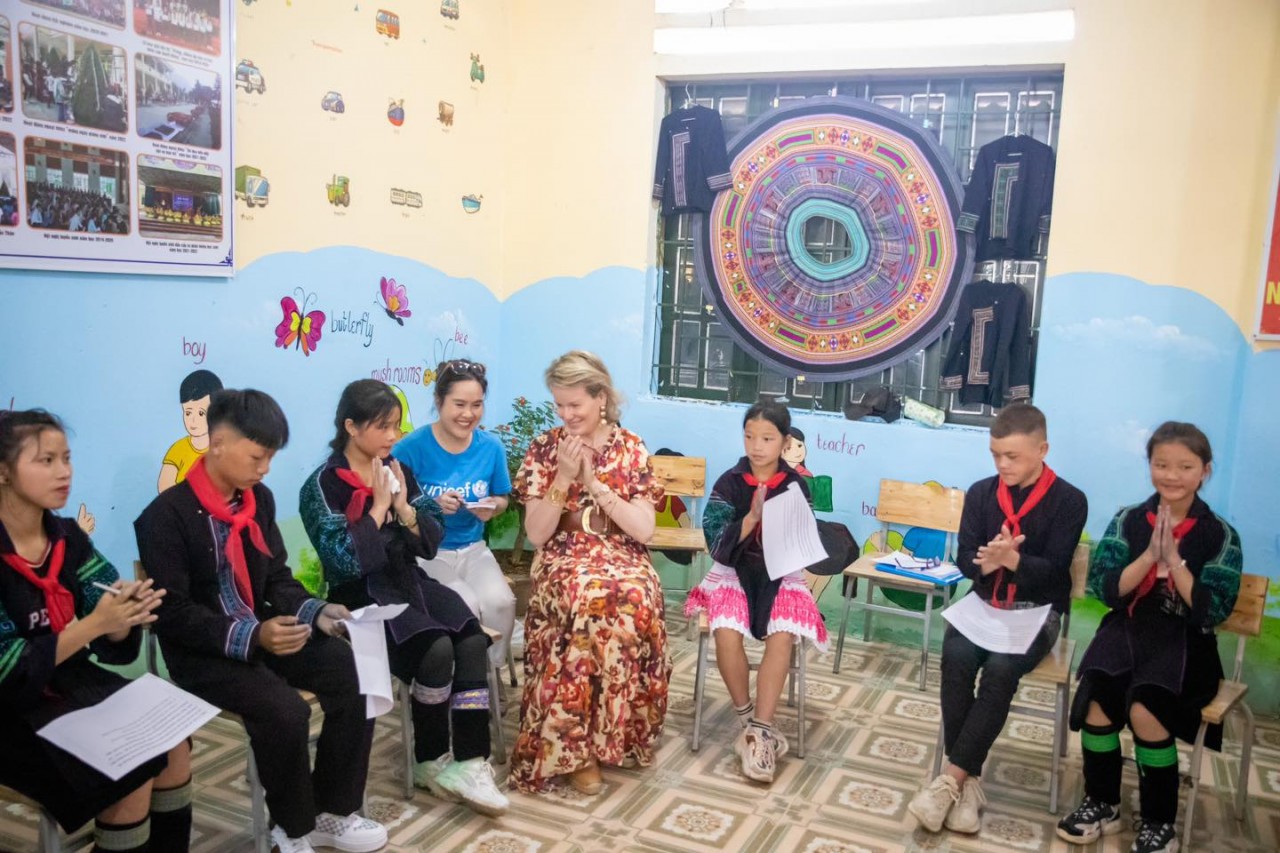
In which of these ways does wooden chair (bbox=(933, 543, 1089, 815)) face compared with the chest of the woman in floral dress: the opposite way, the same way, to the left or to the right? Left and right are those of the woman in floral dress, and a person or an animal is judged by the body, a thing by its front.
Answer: to the right

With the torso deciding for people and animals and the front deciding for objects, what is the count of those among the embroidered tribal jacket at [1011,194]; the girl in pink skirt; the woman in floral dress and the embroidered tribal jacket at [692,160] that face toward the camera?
4

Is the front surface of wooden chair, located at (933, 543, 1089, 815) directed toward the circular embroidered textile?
no

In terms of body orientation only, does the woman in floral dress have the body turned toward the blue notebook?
no

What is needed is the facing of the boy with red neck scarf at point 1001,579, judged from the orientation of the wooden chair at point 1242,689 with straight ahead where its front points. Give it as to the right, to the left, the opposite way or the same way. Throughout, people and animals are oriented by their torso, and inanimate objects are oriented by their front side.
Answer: the same way

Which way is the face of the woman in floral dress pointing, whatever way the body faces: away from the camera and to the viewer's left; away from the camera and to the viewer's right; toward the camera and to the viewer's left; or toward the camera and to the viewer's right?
toward the camera and to the viewer's left

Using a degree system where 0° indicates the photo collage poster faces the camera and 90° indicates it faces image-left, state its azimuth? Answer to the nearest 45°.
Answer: approximately 315°

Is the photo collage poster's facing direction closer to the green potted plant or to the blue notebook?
the blue notebook

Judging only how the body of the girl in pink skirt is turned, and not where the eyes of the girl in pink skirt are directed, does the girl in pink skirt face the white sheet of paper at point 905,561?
no

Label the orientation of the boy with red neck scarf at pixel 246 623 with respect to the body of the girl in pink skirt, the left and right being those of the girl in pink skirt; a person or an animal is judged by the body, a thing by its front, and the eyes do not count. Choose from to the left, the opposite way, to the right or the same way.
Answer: to the left

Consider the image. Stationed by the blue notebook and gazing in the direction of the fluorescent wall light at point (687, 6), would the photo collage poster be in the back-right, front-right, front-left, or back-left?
front-left

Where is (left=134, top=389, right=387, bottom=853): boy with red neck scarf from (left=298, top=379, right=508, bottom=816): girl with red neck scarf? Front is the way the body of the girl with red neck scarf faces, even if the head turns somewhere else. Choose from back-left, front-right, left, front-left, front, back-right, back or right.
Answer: right

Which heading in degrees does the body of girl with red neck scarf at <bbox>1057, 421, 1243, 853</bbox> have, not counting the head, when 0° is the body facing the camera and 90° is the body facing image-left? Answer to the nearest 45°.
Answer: approximately 45°

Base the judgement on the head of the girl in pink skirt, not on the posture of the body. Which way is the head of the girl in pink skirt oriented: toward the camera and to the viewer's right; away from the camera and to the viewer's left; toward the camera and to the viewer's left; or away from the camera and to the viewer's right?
toward the camera and to the viewer's left

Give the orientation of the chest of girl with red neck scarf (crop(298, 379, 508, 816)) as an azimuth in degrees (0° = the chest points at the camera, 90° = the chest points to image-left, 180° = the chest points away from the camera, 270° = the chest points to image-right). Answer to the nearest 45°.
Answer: approximately 315°

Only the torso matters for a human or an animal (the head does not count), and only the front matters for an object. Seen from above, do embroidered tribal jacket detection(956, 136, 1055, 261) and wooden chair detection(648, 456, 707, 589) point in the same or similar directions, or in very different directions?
same or similar directions

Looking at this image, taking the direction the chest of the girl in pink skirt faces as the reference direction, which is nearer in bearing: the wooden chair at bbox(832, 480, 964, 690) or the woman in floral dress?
the woman in floral dress

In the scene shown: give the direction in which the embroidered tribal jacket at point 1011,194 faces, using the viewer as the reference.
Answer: facing the viewer

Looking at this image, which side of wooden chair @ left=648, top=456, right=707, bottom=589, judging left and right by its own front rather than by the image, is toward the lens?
front
